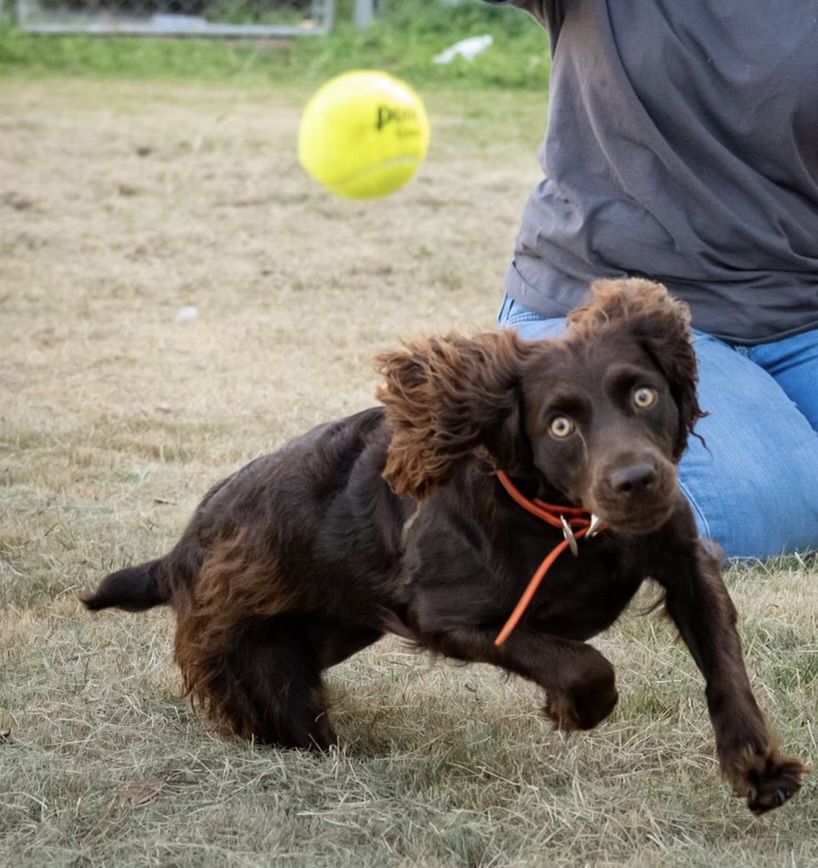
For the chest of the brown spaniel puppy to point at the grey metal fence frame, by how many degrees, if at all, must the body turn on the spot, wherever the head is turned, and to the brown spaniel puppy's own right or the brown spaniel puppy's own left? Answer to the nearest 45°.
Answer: approximately 135° to the brown spaniel puppy's own left

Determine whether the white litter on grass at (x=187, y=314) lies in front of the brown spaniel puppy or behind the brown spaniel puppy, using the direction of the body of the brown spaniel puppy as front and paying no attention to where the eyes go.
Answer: behind

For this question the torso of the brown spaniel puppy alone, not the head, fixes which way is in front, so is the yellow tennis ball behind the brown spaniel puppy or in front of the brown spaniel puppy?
behind

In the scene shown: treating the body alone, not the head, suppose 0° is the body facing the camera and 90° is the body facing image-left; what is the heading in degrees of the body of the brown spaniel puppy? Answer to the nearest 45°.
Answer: approximately 315°

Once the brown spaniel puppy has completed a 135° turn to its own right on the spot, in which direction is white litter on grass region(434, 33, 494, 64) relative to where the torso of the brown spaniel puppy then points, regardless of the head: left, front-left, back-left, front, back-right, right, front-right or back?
right

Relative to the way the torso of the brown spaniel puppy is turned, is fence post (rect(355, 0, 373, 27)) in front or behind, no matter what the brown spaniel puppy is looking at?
behind

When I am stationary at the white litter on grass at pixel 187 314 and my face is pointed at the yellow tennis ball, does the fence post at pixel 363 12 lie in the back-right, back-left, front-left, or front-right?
back-left
